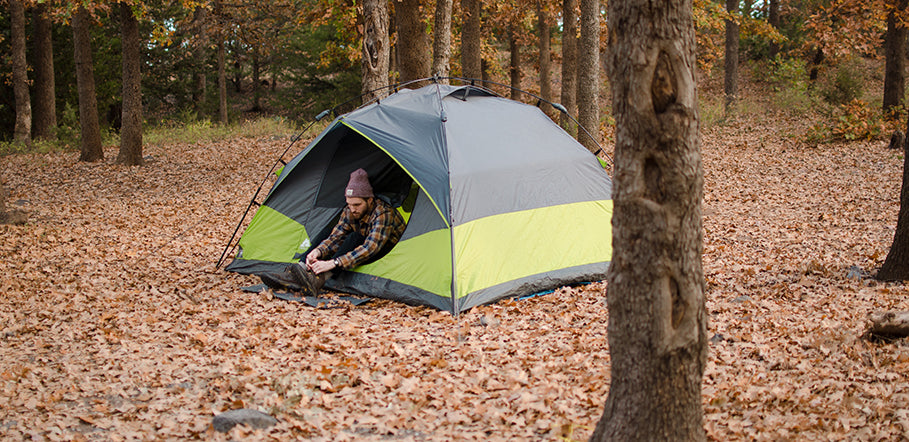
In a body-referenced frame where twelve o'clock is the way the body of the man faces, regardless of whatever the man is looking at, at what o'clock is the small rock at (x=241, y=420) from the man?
The small rock is roughly at 11 o'clock from the man.

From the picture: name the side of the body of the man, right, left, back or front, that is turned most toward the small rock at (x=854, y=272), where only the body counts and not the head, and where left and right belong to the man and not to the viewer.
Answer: left

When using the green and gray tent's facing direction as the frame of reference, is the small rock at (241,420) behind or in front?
in front

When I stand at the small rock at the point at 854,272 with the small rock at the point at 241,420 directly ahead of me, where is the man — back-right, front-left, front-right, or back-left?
front-right

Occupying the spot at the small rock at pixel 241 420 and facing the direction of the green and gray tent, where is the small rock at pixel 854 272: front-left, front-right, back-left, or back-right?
front-right

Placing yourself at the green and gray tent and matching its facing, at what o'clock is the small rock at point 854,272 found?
The small rock is roughly at 8 o'clock from the green and gray tent.

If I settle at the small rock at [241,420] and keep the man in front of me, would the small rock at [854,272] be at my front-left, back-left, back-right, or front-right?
front-right

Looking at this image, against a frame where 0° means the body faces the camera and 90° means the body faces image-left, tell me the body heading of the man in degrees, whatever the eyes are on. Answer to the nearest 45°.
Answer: approximately 45°

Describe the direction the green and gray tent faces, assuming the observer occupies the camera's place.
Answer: facing the viewer and to the left of the viewer
